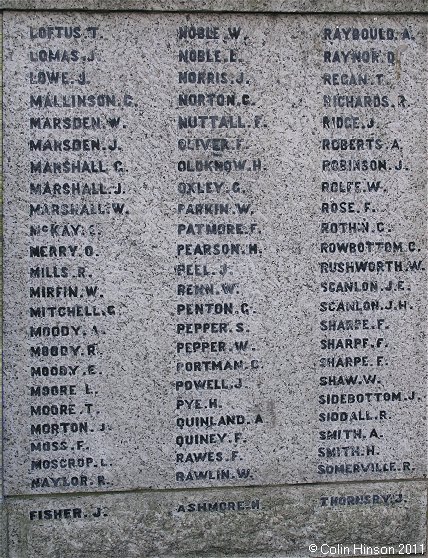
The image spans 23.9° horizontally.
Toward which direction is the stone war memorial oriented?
toward the camera
